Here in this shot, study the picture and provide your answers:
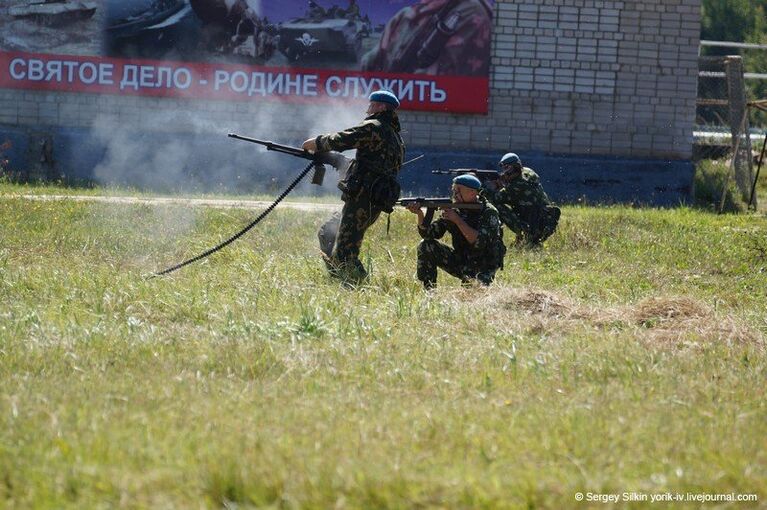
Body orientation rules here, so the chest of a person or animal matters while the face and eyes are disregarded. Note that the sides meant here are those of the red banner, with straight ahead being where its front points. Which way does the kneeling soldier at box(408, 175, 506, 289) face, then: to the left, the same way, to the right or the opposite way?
to the right

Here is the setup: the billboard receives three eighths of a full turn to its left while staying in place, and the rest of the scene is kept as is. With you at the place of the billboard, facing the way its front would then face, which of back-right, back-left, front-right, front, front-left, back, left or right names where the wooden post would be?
front-right

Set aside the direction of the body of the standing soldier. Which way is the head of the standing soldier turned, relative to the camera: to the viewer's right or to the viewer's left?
to the viewer's left

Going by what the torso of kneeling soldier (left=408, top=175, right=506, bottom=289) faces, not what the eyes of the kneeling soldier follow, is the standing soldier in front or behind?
in front

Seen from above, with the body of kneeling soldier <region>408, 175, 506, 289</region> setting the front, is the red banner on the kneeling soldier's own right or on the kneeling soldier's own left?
on the kneeling soldier's own right

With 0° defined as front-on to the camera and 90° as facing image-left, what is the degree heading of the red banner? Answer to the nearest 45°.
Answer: approximately 0°

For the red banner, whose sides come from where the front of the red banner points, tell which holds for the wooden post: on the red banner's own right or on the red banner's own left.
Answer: on the red banner's own left

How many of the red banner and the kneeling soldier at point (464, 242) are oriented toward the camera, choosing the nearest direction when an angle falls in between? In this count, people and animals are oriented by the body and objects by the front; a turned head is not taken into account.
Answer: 1

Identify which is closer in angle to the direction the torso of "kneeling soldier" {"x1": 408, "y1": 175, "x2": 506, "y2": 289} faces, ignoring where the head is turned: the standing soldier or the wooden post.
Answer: the standing soldier

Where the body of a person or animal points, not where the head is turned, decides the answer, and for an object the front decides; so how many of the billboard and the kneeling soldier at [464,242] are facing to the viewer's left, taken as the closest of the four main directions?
1

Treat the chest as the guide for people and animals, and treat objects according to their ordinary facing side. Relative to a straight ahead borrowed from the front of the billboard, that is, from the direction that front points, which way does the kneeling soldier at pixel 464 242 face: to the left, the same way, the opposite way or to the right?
to the right

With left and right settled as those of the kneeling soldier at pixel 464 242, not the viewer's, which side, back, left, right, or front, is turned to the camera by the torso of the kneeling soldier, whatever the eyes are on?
left

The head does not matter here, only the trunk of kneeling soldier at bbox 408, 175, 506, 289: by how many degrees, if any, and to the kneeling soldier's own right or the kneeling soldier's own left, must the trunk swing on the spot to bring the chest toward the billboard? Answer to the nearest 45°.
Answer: approximately 90° to the kneeling soldier's own right

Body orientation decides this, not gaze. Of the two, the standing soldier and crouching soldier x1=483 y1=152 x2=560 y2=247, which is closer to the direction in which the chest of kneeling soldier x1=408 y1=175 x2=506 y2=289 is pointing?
the standing soldier
